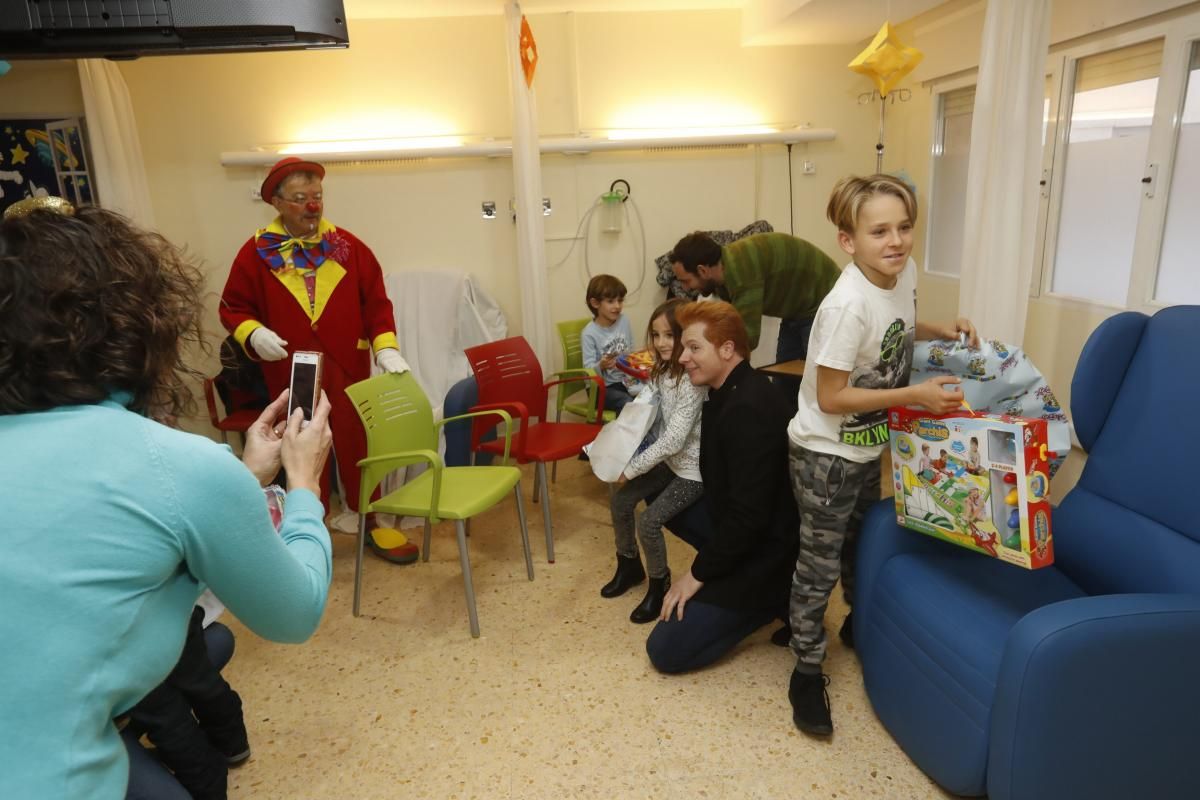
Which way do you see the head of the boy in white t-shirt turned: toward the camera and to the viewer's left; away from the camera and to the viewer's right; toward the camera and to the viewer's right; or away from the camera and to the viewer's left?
toward the camera and to the viewer's right

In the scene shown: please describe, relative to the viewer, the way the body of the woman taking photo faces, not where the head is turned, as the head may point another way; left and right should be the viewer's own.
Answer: facing away from the viewer and to the right of the viewer

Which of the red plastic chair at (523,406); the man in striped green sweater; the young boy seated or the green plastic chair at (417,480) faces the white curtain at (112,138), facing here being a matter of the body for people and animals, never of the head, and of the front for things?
the man in striped green sweater

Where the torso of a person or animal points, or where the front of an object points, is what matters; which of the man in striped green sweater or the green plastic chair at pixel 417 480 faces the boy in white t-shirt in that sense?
the green plastic chair

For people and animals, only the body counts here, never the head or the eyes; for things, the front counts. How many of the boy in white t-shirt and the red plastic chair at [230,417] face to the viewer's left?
0

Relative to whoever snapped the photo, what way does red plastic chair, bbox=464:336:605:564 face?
facing the viewer and to the right of the viewer

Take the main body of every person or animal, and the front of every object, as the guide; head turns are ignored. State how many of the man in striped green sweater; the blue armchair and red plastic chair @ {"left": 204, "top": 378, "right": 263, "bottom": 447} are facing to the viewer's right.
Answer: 1

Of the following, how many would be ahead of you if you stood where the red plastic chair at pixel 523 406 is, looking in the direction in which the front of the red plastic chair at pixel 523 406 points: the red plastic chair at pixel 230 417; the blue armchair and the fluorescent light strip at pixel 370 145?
1

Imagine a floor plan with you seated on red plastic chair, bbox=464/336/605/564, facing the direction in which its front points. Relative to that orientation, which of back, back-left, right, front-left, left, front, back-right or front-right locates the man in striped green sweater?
front-left

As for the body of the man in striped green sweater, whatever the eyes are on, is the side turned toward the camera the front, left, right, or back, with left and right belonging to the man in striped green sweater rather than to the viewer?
left

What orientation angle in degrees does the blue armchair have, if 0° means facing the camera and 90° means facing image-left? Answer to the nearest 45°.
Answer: approximately 45°

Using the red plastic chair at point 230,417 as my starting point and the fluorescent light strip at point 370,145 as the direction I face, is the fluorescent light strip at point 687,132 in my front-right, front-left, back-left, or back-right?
front-right

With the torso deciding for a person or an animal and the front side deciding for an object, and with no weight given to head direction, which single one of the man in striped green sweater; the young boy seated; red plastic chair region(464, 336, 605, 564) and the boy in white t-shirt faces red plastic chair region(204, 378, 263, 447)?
the man in striped green sweater

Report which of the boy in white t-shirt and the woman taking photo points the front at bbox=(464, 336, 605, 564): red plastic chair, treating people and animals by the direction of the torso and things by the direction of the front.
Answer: the woman taking photo

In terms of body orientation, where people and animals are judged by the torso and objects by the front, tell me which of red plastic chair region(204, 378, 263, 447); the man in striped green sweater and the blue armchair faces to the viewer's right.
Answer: the red plastic chair

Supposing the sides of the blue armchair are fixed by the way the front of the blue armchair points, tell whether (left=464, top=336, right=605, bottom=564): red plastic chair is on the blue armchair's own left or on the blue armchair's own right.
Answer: on the blue armchair's own right
